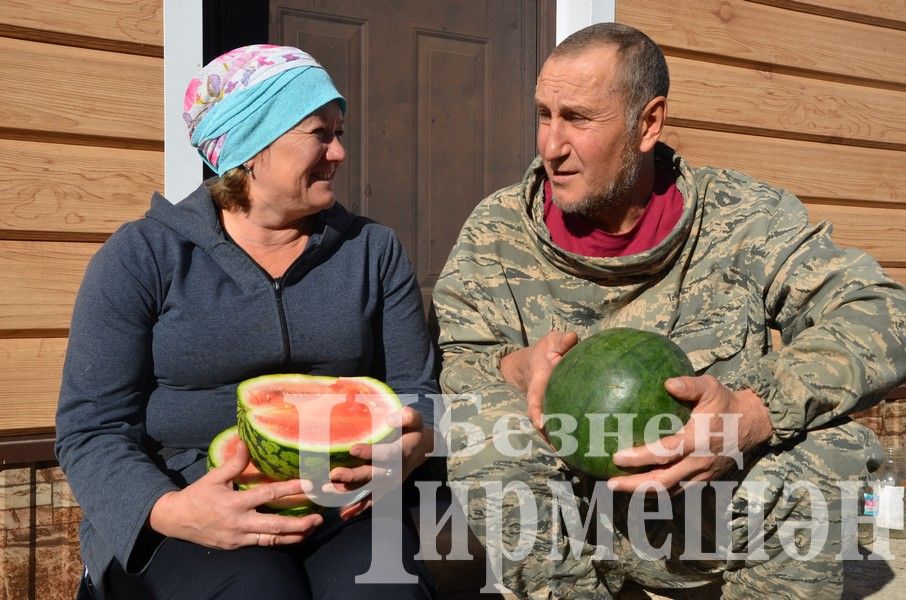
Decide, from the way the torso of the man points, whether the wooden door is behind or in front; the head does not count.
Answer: behind

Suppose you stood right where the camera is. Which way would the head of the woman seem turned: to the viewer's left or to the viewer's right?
to the viewer's right

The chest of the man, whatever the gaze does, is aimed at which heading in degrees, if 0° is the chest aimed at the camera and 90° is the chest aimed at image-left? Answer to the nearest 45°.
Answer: approximately 0°

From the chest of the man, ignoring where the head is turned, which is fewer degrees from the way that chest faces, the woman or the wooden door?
the woman

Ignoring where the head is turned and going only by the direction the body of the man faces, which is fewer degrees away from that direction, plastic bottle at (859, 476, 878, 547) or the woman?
the woman

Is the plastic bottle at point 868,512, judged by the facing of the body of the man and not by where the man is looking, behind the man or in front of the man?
behind
